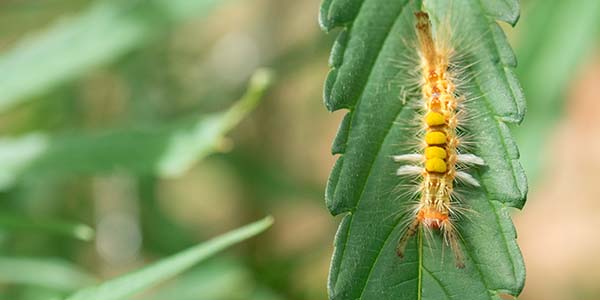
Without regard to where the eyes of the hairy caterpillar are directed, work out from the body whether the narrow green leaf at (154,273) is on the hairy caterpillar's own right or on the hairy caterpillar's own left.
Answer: on the hairy caterpillar's own right

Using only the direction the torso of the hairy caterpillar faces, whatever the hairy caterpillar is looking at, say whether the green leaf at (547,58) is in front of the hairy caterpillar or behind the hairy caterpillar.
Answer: behind

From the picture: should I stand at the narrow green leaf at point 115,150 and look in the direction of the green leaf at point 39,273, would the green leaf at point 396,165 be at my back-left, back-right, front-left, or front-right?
back-left

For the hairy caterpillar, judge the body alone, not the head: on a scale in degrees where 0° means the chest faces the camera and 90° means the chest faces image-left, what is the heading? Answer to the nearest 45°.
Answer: approximately 0°

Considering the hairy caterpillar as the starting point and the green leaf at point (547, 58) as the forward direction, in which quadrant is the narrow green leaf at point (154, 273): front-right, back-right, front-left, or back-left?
back-left

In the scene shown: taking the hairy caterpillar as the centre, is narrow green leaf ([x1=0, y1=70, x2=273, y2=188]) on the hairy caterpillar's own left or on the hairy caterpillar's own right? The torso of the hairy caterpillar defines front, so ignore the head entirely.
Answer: on the hairy caterpillar's own right

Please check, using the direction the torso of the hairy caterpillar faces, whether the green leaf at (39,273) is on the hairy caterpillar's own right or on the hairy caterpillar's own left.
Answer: on the hairy caterpillar's own right
